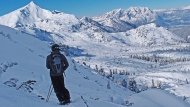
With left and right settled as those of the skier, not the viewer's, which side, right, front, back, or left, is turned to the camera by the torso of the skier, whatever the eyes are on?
back
